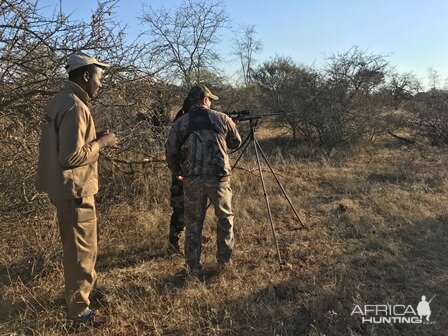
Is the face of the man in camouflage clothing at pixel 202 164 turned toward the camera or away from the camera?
away from the camera

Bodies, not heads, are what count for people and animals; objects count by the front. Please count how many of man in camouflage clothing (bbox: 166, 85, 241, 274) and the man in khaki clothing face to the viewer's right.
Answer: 1

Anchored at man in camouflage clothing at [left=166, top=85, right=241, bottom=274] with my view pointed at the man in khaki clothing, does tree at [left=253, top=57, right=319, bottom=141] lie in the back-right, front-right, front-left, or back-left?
back-right

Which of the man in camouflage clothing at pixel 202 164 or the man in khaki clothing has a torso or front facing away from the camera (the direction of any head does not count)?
the man in camouflage clothing

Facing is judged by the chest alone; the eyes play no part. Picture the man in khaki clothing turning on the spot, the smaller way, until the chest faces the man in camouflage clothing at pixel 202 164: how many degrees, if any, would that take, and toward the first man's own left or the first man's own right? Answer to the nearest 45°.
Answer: approximately 45° to the first man's own left

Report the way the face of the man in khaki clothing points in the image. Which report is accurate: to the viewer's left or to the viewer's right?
to the viewer's right

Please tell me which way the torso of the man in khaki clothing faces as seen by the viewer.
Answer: to the viewer's right

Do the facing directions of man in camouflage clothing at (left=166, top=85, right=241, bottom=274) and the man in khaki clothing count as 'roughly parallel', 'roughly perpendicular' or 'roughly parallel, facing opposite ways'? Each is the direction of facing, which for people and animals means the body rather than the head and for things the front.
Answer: roughly perpendicular

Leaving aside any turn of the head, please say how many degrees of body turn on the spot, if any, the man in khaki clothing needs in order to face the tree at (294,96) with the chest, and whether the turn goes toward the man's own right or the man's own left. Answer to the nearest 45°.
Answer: approximately 45° to the man's own left

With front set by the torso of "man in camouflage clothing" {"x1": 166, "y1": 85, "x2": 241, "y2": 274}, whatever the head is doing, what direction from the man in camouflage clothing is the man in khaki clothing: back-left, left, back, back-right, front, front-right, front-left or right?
back-left

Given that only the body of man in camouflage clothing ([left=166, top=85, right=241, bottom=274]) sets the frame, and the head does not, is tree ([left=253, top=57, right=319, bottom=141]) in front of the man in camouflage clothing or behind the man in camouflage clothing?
in front

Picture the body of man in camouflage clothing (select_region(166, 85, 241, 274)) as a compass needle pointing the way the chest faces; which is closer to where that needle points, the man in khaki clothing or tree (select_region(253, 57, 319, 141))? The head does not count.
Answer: the tree

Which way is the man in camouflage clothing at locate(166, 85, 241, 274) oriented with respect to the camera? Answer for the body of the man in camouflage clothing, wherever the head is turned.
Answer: away from the camera
